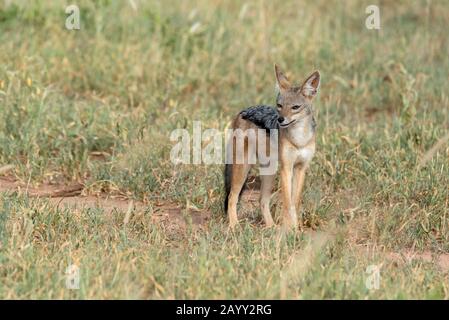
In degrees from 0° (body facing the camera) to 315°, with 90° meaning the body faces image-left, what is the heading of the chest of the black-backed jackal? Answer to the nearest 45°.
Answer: approximately 315°
